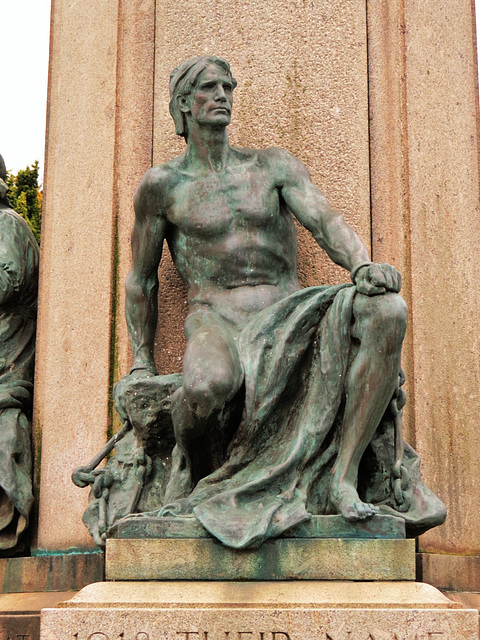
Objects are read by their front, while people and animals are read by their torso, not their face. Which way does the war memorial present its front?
toward the camera

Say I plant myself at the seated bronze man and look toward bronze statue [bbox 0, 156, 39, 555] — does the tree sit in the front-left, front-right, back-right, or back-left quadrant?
front-right
